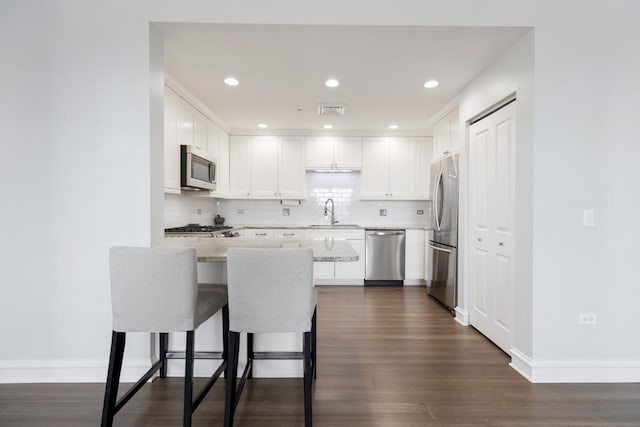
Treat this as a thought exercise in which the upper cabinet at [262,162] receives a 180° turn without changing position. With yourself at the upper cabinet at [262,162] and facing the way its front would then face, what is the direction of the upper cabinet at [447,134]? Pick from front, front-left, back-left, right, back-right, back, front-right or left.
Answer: back-right

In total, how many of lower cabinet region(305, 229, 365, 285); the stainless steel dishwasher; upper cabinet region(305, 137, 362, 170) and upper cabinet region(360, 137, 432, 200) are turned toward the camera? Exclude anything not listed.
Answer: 4

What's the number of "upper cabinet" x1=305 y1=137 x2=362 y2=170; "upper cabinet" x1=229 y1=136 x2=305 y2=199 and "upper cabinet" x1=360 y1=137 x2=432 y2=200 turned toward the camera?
3

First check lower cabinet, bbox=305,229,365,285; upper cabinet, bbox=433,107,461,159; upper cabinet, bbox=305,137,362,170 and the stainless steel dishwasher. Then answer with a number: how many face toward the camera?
3

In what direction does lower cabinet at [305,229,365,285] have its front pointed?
toward the camera

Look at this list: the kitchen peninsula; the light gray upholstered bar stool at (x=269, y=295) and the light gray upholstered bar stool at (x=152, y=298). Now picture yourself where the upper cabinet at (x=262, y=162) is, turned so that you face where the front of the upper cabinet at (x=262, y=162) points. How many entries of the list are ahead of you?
3

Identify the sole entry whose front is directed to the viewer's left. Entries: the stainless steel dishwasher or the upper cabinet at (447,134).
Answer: the upper cabinet

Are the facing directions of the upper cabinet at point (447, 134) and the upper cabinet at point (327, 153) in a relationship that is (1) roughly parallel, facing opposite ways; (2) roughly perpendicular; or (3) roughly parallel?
roughly perpendicular

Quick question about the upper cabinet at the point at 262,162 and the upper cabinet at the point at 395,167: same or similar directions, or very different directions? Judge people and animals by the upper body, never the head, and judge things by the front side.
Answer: same or similar directions

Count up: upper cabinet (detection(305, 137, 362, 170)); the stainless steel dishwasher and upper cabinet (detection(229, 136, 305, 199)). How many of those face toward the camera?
3

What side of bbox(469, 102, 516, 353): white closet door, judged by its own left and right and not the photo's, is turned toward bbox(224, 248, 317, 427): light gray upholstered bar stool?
front

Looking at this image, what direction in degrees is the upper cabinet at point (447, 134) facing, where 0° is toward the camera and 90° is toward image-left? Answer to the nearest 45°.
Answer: approximately 90°

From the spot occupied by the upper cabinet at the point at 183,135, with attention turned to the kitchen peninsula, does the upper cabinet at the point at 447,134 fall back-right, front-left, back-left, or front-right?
front-left

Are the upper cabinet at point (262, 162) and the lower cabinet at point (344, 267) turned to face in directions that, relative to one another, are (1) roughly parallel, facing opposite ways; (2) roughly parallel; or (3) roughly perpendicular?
roughly parallel

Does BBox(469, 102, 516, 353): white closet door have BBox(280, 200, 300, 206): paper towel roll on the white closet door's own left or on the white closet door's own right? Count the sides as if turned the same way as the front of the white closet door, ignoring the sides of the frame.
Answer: on the white closet door's own right

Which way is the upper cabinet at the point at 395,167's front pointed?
toward the camera

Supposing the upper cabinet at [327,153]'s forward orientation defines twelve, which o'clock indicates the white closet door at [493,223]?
The white closet door is roughly at 11 o'clock from the upper cabinet.

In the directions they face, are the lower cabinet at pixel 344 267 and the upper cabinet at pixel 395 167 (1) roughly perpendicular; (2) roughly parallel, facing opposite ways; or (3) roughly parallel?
roughly parallel
